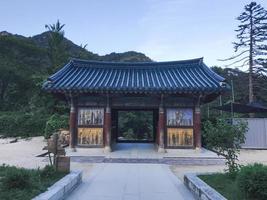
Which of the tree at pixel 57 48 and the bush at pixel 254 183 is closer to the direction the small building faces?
the bush

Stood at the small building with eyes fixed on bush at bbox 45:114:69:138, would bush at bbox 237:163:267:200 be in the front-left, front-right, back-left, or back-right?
back-left

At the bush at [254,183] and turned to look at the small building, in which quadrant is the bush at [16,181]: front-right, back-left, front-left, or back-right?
front-left

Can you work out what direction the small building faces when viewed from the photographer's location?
facing the viewer

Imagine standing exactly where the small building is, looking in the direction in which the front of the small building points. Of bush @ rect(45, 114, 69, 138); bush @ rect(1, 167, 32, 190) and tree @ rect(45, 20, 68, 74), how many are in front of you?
1

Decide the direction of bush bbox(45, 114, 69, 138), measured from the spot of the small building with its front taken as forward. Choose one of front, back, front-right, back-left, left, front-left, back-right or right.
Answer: back-right

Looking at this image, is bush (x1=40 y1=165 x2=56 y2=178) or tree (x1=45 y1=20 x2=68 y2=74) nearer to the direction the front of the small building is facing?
the bush

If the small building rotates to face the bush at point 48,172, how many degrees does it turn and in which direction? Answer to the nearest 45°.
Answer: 0° — it already faces it

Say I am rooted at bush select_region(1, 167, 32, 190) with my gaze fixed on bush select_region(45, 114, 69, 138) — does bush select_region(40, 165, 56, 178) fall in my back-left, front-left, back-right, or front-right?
front-right

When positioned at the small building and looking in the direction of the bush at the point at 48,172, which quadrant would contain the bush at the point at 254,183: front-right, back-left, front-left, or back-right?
front-left

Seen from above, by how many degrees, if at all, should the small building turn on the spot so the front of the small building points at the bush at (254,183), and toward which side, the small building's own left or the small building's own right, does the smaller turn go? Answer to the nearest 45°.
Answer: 0° — it already faces it

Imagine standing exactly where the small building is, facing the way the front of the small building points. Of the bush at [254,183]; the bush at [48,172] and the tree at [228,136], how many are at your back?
0

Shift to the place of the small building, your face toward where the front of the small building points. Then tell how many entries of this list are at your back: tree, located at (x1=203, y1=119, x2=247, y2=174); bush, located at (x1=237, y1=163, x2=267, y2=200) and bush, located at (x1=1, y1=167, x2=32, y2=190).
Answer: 0

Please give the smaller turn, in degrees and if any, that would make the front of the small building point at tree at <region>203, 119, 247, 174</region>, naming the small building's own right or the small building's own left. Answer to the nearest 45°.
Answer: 0° — it already faces it

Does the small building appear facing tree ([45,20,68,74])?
no

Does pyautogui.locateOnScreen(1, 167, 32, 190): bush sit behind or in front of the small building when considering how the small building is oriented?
in front
